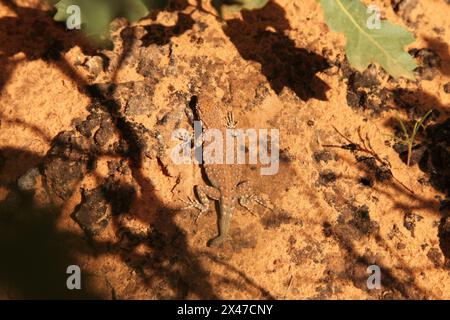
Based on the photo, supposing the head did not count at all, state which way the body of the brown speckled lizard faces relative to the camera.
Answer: away from the camera

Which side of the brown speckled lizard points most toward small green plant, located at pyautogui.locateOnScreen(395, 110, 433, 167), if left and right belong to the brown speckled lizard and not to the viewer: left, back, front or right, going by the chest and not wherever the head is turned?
right

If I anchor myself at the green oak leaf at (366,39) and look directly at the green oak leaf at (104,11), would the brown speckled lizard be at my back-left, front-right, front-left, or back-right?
front-left

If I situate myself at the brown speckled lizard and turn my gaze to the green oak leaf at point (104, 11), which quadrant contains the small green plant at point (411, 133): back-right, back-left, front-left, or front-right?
back-right
